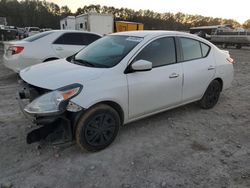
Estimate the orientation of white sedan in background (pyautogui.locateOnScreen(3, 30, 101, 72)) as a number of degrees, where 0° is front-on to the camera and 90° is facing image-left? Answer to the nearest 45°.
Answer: approximately 225°

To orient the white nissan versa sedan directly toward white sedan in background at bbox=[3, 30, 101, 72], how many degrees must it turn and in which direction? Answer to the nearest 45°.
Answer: approximately 90° to its right

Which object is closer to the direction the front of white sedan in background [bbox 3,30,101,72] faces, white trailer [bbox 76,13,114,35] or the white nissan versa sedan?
the white trailer

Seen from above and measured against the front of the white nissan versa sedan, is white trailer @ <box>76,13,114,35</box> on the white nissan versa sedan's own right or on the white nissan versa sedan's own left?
on the white nissan versa sedan's own right

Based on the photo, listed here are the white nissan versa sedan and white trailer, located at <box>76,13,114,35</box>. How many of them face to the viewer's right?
0

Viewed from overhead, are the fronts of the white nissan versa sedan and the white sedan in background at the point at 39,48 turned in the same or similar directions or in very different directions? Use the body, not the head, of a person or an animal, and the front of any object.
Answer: very different directions

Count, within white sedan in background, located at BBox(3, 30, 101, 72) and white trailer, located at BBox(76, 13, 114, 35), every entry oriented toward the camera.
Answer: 0

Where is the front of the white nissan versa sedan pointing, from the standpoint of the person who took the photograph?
facing the viewer and to the left of the viewer
